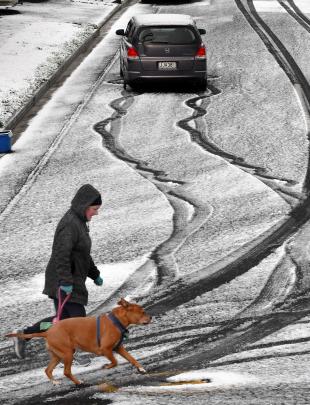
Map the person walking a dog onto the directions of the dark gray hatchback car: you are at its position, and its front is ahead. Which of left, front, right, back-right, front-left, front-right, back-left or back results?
back

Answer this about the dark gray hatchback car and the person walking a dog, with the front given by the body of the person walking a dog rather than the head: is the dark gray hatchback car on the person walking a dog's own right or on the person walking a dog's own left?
on the person walking a dog's own left

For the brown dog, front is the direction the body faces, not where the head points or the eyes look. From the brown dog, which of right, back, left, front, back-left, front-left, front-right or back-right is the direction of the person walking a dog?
left

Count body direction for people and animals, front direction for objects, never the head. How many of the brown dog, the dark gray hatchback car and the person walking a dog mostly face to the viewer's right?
2

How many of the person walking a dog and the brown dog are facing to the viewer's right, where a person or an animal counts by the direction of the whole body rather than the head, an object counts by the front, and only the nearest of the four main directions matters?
2

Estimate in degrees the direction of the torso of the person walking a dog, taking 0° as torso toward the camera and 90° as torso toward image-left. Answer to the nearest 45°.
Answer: approximately 270°

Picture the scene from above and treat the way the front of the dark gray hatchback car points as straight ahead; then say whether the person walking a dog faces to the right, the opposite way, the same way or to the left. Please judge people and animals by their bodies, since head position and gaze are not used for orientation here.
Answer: to the right

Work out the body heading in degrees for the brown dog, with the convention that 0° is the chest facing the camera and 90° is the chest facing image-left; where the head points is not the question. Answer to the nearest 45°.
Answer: approximately 270°

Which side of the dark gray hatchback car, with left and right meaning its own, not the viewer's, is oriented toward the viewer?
back

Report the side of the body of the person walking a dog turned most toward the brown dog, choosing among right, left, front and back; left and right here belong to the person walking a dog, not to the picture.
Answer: right

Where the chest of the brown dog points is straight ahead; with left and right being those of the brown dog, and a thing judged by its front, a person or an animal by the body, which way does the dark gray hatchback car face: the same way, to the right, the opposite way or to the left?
to the left

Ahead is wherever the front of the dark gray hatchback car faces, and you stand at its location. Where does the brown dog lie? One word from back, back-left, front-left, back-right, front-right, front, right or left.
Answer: back
